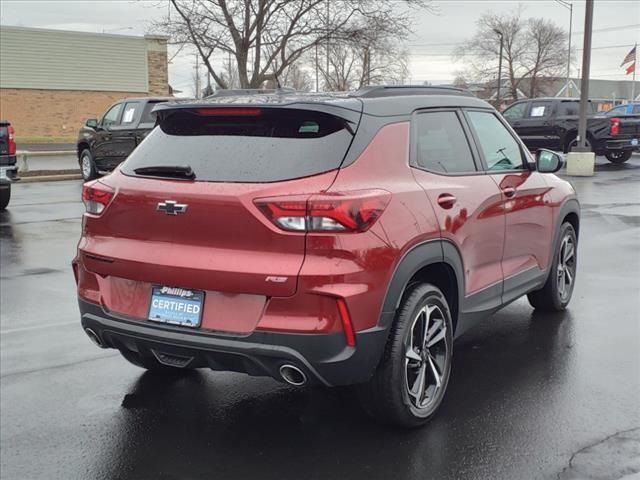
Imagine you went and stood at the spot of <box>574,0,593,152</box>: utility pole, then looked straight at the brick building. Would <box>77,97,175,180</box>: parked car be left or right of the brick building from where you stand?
left

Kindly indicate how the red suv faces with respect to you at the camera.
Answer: facing away from the viewer and to the right of the viewer

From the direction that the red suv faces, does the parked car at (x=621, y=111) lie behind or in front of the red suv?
in front

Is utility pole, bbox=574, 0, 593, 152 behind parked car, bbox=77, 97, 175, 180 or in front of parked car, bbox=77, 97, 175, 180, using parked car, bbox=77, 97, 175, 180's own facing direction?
behind

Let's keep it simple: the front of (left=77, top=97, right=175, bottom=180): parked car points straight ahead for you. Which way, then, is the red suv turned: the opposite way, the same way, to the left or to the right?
to the right

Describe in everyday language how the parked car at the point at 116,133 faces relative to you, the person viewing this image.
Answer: facing away from the viewer and to the left of the viewer

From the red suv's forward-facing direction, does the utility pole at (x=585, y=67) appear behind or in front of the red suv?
in front

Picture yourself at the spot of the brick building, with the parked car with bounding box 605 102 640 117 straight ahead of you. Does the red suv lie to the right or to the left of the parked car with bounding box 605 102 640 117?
right

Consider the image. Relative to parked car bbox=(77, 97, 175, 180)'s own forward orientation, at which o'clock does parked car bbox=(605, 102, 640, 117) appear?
parked car bbox=(605, 102, 640, 117) is roughly at 4 o'clock from parked car bbox=(77, 97, 175, 180).

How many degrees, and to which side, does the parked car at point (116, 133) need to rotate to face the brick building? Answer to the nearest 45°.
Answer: approximately 45° to its right

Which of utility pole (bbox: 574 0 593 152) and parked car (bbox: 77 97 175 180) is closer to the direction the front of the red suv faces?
the utility pole

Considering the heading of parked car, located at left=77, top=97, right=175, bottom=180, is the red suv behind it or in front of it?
behind
